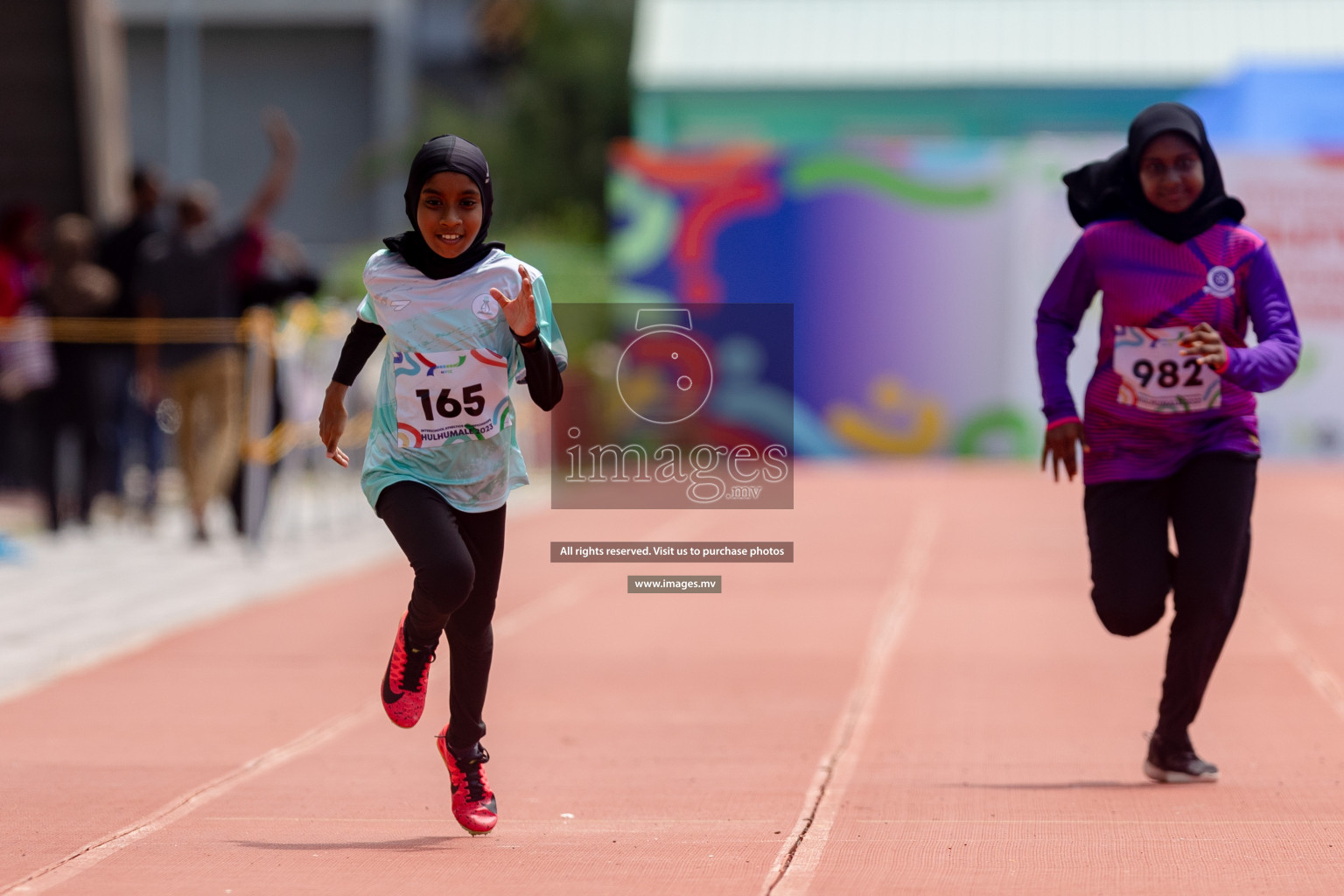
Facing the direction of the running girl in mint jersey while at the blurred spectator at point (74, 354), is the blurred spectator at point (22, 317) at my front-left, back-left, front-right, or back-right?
back-right

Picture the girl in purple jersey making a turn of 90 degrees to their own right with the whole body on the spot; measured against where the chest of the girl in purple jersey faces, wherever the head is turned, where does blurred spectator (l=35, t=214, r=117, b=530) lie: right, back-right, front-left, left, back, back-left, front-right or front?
front-right

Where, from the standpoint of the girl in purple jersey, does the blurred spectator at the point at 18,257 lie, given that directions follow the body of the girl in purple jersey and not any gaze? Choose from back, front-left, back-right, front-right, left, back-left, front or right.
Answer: back-right

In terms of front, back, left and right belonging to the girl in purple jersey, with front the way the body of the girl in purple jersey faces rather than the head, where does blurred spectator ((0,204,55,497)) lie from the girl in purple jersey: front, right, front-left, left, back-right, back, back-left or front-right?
back-right

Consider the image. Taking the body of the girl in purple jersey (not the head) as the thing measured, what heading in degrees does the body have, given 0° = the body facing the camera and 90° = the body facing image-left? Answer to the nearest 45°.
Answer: approximately 0°

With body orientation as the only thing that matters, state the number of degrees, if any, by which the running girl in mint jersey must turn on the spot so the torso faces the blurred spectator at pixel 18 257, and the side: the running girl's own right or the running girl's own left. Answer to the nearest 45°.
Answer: approximately 180°

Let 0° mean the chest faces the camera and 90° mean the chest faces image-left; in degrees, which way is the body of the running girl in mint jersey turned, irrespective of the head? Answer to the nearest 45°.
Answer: approximately 0°

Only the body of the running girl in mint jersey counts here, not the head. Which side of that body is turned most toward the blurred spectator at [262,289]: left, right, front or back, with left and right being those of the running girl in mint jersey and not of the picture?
back

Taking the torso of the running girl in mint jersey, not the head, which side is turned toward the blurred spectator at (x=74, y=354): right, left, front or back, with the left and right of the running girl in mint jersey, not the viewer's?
back

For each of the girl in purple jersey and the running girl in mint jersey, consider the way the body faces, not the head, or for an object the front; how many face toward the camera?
2
